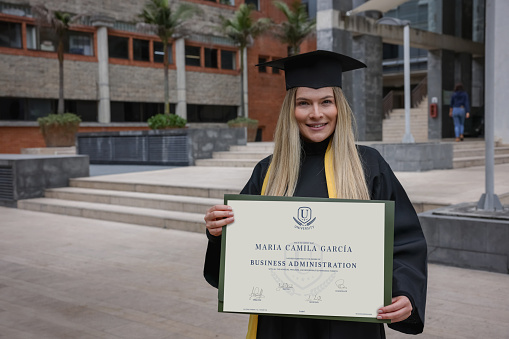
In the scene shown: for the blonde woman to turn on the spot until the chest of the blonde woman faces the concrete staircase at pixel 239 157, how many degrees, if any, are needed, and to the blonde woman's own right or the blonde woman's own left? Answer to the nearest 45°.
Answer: approximately 180°

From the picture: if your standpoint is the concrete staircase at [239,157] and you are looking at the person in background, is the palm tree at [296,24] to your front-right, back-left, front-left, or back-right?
front-left

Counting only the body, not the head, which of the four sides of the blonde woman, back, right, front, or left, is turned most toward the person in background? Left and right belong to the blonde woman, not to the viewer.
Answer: back

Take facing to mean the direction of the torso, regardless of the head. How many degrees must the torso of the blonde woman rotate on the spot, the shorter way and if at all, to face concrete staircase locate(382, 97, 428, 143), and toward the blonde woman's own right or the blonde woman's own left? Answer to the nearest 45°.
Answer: approximately 180°

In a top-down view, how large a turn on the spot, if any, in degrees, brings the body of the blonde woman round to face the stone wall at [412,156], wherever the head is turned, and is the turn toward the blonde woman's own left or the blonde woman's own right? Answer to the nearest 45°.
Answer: approximately 180°

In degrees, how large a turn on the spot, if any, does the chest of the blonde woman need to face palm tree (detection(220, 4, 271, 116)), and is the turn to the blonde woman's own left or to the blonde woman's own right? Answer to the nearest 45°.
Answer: approximately 180°

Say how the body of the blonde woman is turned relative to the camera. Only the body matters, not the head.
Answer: toward the camera

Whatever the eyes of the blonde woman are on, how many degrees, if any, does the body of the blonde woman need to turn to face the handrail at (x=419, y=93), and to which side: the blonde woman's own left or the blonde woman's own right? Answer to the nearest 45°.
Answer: approximately 180°

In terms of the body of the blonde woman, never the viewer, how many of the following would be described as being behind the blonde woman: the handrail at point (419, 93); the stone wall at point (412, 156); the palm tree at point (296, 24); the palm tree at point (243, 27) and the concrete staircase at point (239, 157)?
5

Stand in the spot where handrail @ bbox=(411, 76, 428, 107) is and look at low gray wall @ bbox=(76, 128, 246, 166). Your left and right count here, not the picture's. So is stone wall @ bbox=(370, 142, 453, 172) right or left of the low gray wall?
left

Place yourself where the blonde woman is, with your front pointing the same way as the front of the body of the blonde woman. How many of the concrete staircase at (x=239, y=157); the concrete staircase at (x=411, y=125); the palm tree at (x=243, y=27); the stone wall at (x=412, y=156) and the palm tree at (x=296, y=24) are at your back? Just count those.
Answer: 5

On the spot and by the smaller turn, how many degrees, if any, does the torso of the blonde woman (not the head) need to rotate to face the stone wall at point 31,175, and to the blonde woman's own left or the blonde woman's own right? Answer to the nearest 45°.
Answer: approximately 135° to the blonde woman's own right

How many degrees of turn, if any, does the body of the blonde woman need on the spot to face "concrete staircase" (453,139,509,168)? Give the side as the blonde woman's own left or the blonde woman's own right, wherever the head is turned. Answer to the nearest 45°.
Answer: approximately 180°

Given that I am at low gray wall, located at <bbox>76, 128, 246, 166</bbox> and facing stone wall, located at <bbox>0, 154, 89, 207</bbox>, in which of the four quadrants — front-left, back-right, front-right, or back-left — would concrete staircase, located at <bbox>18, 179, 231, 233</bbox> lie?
front-left

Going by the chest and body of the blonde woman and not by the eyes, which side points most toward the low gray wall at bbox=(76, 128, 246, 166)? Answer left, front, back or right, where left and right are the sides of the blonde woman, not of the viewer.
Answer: back
